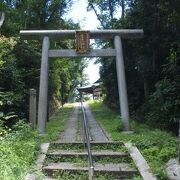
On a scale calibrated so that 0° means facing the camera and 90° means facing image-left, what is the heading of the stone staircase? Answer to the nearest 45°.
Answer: approximately 0°
